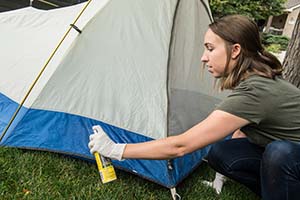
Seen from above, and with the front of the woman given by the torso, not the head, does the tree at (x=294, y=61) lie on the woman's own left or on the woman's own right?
on the woman's own right

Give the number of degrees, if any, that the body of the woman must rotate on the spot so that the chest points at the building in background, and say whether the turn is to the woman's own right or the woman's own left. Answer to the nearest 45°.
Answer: approximately 90° to the woman's own right

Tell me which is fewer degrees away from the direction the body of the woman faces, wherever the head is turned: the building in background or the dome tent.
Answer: the dome tent

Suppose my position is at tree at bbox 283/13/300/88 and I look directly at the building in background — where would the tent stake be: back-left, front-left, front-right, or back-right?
back-left

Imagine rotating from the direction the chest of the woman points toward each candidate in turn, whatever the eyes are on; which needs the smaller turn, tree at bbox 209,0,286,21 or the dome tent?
the dome tent

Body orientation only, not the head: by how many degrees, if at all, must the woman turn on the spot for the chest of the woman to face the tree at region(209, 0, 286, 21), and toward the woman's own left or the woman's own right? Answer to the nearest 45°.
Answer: approximately 90° to the woman's own right

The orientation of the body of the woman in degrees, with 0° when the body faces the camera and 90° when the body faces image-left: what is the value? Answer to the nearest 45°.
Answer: approximately 90°

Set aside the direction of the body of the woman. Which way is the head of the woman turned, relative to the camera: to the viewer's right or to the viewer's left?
to the viewer's left

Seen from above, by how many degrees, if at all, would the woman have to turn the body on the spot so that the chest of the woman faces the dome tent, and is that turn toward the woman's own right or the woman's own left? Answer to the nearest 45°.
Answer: approximately 45° to the woman's own right
